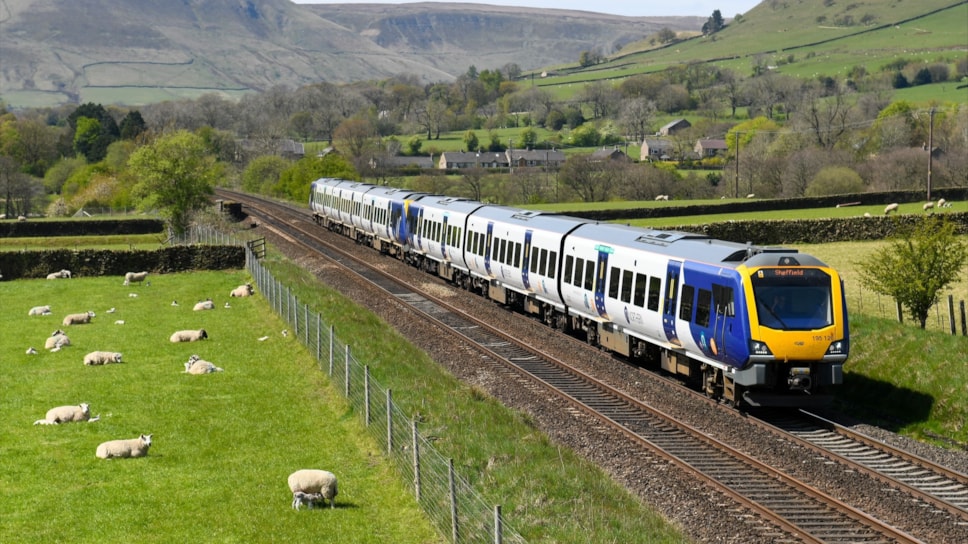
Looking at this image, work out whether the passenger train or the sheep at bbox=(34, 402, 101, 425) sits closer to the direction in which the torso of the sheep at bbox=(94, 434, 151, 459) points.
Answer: the passenger train

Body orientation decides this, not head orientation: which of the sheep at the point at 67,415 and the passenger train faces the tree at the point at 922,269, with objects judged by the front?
the sheep

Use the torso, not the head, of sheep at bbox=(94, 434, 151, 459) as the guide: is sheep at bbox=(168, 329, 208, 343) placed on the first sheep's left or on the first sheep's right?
on the first sheep's left

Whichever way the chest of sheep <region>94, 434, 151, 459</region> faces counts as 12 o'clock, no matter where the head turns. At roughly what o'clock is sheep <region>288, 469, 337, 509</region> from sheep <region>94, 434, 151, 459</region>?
sheep <region>288, 469, 337, 509</region> is roughly at 2 o'clock from sheep <region>94, 434, 151, 459</region>.

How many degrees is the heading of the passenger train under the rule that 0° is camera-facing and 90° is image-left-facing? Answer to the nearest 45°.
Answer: approximately 315°

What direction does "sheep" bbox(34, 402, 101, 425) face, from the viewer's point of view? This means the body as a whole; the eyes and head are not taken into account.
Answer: to the viewer's right

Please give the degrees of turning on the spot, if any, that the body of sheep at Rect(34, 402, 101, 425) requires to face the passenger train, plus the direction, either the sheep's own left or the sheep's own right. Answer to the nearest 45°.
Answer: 0° — it already faces it

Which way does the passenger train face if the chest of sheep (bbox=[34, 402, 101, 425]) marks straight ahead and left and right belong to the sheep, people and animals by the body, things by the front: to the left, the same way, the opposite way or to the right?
to the right

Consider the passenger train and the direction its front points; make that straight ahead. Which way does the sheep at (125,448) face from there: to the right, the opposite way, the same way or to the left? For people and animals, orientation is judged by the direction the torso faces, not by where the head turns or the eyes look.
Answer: to the left

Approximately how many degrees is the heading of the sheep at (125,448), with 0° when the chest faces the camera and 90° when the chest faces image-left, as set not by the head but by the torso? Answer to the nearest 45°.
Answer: approximately 270°
